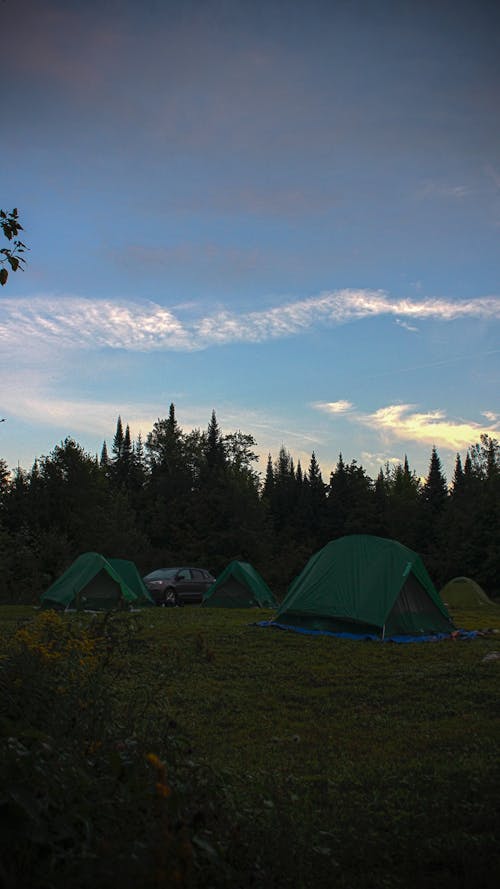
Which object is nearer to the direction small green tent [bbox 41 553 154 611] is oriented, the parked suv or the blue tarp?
the blue tarp

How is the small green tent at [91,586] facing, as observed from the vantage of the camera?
facing the viewer

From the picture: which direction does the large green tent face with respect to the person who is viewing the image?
facing the viewer and to the right of the viewer

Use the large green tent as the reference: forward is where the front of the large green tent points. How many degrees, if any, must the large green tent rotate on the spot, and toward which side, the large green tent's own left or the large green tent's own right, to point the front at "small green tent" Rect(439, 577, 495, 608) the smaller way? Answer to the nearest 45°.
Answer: approximately 135° to the large green tent's own left

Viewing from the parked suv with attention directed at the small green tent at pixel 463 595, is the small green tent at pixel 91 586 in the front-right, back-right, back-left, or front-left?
back-right

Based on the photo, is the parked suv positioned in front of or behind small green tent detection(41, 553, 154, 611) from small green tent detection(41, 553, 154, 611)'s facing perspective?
behind

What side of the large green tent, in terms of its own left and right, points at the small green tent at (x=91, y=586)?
back

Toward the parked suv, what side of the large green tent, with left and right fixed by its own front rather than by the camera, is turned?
back

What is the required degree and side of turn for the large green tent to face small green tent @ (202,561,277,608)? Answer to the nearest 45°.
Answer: approximately 180°
